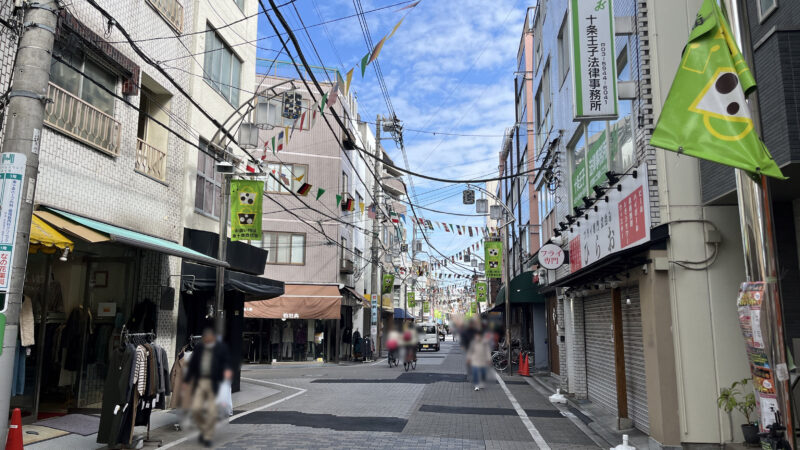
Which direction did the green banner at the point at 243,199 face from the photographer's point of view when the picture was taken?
facing the viewer

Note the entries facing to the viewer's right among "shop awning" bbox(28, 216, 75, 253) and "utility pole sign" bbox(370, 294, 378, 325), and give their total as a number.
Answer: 1

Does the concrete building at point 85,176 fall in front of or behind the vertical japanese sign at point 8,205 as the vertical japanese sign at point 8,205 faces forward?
behind

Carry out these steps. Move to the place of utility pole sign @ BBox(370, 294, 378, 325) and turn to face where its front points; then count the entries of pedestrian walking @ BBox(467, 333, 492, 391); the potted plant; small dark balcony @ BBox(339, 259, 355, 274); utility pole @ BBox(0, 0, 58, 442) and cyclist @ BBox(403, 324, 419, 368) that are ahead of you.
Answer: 4

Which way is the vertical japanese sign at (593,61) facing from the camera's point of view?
toward the camera

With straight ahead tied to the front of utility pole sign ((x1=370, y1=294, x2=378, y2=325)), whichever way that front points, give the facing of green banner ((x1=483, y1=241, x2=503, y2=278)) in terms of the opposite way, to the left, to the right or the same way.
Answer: the same way

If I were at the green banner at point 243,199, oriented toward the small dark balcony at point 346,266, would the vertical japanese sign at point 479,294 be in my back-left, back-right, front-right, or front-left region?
front-right

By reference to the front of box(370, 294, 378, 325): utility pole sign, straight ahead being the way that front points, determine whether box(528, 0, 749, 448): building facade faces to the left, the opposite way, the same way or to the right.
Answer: to the right

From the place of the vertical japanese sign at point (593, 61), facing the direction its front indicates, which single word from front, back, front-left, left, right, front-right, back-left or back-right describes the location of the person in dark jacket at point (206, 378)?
front

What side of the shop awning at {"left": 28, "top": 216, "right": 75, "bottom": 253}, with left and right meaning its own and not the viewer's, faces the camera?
right

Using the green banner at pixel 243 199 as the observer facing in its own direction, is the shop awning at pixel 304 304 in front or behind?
behind

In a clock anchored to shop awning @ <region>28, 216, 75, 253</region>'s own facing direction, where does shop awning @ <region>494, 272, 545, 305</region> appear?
shop awning @ <region>494, 272, 545, 305</region> is roughly at 11 o'clock from shop awning @ <region>28, 216, 75, 253</region>.

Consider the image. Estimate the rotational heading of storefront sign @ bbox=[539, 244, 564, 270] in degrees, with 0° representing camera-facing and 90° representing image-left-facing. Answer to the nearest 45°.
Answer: approximately 0°

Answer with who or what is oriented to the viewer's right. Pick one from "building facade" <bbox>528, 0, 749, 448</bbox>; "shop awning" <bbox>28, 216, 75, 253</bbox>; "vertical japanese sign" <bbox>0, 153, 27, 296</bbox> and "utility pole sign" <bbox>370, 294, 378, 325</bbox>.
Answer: the shop awning

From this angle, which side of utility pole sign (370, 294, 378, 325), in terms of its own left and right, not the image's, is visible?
front

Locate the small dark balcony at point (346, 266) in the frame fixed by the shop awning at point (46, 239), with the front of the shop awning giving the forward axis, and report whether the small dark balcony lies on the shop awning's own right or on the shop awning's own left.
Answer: on the shop awning's own left

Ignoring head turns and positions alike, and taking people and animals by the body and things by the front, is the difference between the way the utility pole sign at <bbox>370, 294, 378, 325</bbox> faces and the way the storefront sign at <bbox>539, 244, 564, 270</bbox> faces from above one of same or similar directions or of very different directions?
same or similar directions

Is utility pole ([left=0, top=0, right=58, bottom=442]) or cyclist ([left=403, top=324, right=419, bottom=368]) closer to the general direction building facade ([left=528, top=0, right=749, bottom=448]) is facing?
the utility pole

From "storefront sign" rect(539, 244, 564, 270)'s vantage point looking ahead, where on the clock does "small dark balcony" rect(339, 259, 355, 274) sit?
The small dark balcony is roughly at 5 o'clock from the storefront sign.
